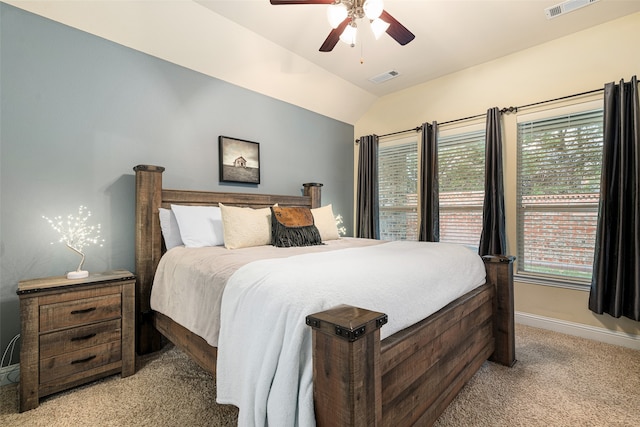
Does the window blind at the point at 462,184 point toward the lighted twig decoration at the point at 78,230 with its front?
yes

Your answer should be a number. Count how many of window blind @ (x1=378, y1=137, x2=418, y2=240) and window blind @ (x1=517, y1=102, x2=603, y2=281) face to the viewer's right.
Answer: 0

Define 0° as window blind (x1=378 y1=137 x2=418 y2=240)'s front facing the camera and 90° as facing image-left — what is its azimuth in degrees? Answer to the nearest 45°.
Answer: approximately 45°

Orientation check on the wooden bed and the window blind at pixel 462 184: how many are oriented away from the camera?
0

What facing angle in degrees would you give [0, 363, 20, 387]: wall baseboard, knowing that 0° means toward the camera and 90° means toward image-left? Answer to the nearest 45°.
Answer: approximately 315°

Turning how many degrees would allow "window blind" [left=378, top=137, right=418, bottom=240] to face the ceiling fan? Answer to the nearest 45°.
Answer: approximately 45° to its left

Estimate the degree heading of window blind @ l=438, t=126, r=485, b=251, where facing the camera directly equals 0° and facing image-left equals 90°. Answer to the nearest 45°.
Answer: approximately 45°

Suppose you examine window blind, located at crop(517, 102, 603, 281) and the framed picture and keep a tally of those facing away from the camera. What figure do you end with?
0

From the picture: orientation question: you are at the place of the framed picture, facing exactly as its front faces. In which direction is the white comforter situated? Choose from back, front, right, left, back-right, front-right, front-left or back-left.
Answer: front-right

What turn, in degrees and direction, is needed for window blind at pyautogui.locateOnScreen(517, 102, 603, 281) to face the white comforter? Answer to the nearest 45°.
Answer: approximately 45° to its left

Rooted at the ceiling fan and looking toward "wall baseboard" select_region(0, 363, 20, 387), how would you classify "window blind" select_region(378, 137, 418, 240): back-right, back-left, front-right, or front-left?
back-right
